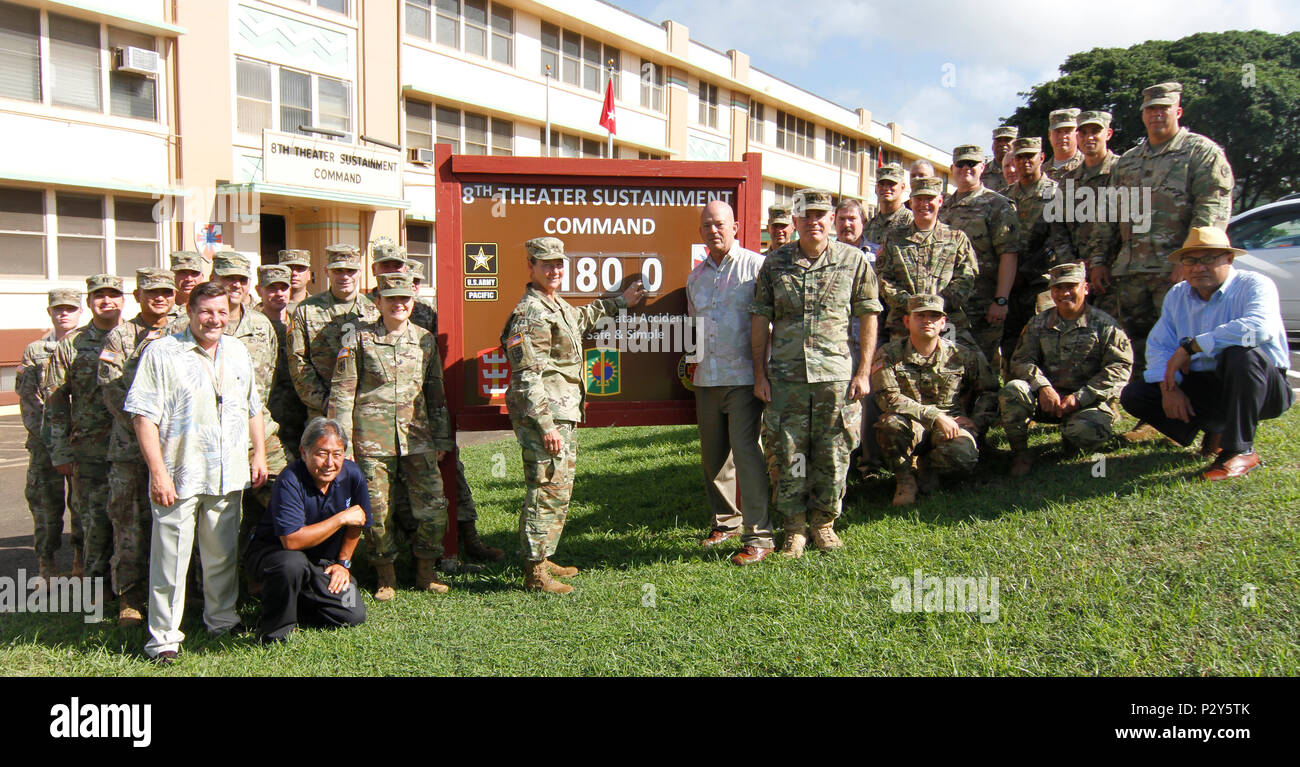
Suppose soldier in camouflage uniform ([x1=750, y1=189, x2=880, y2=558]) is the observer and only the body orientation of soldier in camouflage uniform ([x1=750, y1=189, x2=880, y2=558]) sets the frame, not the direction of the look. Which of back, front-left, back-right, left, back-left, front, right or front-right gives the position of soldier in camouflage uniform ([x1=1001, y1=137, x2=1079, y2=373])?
back-left

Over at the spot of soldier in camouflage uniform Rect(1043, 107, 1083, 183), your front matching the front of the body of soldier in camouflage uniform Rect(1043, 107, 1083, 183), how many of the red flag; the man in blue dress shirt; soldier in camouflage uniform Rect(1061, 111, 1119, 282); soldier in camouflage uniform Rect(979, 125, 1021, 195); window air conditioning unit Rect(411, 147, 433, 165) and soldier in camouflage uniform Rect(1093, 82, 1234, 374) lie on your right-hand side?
3

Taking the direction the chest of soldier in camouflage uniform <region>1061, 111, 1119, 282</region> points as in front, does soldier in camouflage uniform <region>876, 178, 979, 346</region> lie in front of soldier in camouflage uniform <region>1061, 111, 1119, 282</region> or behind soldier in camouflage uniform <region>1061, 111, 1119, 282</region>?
in front

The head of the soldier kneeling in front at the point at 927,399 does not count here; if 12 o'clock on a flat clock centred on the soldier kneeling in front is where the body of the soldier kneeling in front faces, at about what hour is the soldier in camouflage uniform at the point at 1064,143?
The soldier in camouflage uniform is roughly at 7 o'clock from the soldier kneeling in front.

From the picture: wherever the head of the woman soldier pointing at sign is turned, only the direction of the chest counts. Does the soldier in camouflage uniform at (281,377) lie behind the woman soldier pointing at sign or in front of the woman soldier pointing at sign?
behind

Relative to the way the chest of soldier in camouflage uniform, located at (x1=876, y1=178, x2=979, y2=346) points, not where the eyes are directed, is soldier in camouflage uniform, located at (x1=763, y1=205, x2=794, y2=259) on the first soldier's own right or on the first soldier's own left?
on the first soldier's own right
